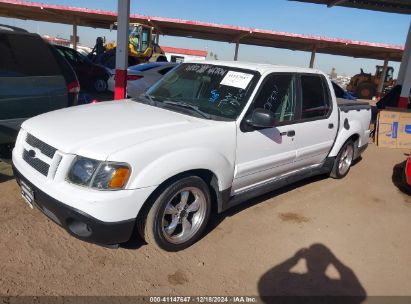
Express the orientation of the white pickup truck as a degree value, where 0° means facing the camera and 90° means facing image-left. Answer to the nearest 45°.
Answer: approximately 45°

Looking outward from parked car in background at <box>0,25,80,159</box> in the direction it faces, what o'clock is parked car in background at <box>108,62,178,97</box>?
parked car in background at <box>108,62,178,97</box> is roughly at 4 o'clock from parked car in background at <box>0,25,80,159</box>.

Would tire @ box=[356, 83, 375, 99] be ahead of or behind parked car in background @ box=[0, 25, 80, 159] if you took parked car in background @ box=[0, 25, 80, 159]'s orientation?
behind

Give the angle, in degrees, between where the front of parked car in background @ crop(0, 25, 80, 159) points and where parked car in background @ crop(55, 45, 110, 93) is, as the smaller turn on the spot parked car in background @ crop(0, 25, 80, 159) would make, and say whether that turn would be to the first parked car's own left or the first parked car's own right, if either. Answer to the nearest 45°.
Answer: approximately 90° to the first parked car's own right

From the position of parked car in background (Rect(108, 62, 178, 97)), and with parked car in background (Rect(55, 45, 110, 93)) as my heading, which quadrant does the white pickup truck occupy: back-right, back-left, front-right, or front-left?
back-left

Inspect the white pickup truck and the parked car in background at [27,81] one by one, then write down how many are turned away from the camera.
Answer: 0

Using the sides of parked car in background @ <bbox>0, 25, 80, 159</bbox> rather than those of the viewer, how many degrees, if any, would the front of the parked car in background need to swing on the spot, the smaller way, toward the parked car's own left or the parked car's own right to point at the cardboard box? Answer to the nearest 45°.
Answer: approximately 180°

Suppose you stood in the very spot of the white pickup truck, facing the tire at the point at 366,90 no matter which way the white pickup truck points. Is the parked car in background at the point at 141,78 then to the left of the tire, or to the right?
left

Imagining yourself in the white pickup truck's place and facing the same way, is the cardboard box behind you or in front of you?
behind

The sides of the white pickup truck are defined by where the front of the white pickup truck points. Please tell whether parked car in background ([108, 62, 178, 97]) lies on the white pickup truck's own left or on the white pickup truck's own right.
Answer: on the white pickup truck's own right
